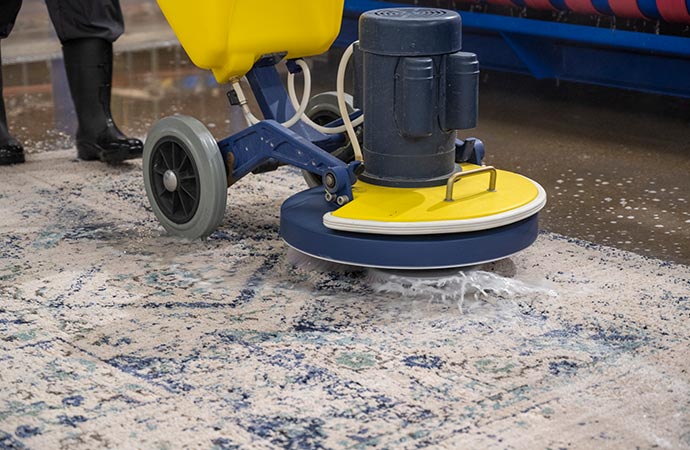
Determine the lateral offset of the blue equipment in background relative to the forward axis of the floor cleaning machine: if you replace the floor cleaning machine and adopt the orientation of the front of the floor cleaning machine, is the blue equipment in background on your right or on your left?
on your left

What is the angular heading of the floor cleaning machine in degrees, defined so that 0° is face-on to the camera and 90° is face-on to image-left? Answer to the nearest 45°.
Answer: approximately 315°
